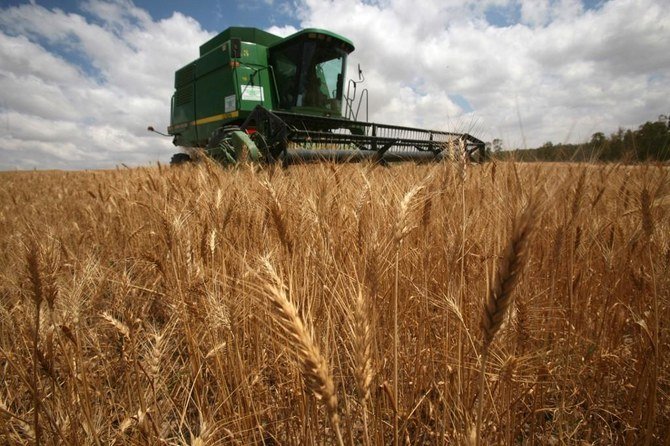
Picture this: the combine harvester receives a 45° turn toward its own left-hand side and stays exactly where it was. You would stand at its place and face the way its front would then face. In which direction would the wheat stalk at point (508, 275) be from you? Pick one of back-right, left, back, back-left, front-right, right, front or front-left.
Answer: right

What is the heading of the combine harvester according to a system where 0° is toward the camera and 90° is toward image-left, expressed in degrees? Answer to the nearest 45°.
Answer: approximately 315°

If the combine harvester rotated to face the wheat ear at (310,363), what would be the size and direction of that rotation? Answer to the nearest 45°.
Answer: approximately 45° to its right
